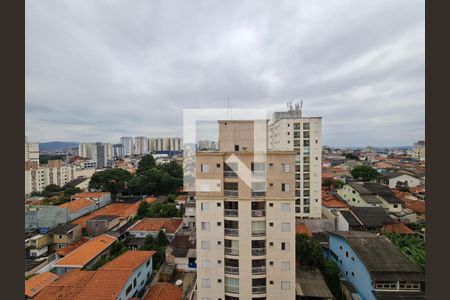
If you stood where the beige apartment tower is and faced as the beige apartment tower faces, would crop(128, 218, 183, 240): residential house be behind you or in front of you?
behind

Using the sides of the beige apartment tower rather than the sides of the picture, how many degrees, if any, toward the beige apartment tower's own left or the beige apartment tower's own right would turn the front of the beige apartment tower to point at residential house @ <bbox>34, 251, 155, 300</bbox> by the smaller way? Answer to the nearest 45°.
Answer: approximately 90° to the beige apartment tower's own right

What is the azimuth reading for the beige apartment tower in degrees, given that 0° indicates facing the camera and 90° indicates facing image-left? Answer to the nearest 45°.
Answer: approximately 0°

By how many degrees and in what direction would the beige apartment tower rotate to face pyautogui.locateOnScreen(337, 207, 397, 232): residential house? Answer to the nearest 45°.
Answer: approximately 135° to its left

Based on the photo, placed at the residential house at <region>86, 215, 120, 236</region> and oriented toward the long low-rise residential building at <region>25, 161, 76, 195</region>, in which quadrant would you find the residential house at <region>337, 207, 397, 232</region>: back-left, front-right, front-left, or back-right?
back-right

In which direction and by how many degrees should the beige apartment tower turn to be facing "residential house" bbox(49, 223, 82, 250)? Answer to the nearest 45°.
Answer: approximately 135° to its right

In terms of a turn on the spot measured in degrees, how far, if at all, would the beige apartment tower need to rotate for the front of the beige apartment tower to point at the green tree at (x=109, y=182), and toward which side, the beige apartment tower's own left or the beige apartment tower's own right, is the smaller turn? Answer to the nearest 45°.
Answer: approximately 135° to the beige apartment tower's own right

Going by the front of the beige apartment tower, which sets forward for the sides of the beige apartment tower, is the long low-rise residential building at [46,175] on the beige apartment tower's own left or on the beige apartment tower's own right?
on the beige apartment tower's own right
